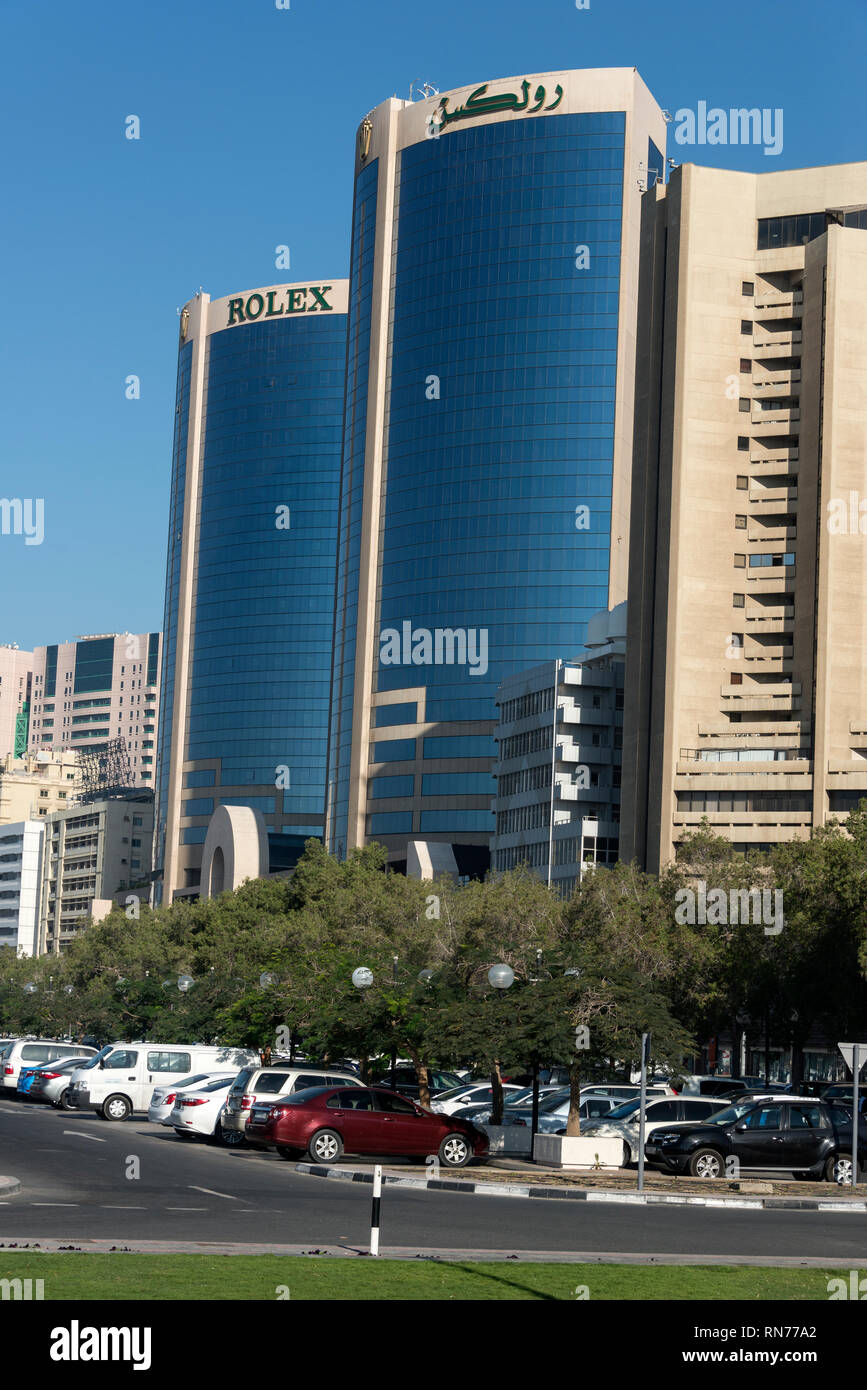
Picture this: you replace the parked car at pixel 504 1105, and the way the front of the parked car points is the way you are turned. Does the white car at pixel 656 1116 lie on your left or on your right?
on your left

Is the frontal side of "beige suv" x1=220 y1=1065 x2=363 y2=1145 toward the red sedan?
no

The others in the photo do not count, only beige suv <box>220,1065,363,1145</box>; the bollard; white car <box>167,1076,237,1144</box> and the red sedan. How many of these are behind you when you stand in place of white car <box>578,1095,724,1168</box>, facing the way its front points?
0

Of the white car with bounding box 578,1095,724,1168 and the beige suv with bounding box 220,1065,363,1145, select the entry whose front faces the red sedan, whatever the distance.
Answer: the white car

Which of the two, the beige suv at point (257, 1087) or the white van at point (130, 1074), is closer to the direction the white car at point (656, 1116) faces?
the beige suv

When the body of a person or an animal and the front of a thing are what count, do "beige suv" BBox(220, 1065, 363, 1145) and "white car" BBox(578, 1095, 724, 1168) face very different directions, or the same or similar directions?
very different directions

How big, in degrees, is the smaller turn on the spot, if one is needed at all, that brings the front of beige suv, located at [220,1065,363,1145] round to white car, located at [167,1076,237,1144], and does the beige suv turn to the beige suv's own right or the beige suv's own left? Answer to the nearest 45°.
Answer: approximately 90° to the beige suv's own left

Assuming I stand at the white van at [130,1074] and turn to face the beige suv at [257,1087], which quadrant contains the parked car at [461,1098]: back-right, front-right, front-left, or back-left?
front-left

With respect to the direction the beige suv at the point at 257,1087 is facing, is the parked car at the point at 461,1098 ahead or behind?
ahead

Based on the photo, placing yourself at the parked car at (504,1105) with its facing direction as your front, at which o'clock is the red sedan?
The red sedan is roughly at 11 o'clock from the parked car.

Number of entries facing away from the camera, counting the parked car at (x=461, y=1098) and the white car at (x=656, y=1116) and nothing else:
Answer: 0

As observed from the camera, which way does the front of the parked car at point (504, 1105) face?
facing the viewer and to the left of the viewer
